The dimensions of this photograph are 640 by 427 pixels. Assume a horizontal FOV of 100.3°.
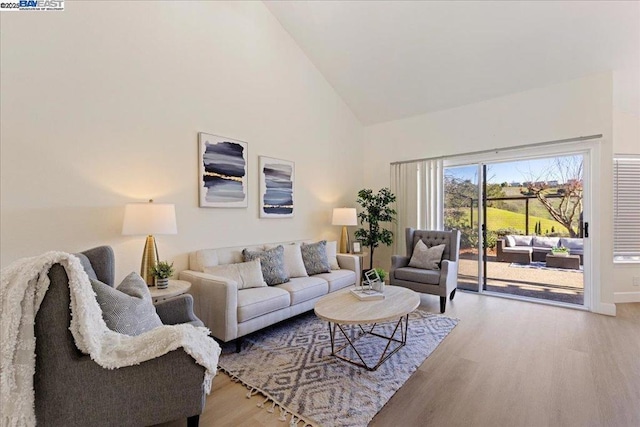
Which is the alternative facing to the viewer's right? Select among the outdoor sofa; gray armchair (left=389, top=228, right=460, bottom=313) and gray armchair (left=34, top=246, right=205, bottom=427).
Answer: gray armchair (left=34, top=246, right=205, bottom=427)

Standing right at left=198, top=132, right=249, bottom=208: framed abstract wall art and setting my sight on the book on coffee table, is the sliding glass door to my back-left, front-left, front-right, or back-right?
front-left

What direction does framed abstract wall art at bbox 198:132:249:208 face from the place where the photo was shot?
facing the viewer and to the right of the viewer

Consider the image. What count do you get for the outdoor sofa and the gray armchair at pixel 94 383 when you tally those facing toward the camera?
1

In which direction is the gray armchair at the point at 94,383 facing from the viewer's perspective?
to the viewer's right

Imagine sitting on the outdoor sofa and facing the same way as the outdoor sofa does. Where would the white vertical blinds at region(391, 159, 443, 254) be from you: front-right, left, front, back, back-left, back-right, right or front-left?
front-right

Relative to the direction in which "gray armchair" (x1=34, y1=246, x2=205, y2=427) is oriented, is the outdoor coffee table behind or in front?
in front

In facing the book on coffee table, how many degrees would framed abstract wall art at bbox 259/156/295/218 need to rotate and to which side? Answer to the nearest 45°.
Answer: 0° — it already faces it

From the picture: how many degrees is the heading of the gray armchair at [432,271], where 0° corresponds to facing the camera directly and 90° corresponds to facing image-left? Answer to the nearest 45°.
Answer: approximately 45°

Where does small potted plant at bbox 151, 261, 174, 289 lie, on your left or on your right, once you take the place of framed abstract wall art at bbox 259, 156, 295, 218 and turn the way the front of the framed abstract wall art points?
on your right

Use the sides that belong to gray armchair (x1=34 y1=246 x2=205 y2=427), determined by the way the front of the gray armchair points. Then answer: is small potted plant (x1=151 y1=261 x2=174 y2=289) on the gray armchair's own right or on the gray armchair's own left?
on the gray armchair's own left

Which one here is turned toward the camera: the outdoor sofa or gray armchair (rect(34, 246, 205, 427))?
the outdoor sofa

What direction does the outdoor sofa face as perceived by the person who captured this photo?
facing the viewer

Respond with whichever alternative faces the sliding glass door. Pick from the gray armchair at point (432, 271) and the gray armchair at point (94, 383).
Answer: the gray armchair at point (94, 383)

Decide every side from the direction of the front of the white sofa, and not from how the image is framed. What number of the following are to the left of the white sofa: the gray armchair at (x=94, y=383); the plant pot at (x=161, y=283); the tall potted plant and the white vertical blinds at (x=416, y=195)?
2

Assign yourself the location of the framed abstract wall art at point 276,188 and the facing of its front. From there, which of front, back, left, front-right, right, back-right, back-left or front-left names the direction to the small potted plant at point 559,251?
front-left

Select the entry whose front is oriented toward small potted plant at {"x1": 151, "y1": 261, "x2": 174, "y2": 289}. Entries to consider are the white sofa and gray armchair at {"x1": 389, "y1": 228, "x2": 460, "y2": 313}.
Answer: the gray armchair

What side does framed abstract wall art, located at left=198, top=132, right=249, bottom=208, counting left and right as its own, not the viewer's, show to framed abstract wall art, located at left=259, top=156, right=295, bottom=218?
left
